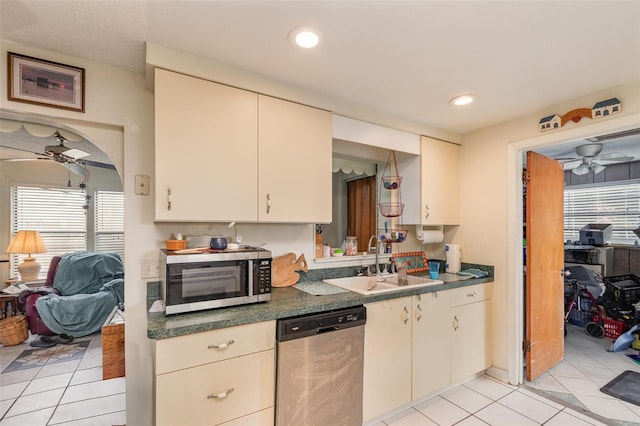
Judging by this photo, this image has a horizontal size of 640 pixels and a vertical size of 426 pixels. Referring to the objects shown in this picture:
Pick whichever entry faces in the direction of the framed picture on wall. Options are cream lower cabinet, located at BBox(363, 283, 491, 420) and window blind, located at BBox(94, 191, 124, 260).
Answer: the window blind

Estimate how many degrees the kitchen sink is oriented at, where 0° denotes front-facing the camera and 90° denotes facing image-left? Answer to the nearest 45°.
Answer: approximately 315°

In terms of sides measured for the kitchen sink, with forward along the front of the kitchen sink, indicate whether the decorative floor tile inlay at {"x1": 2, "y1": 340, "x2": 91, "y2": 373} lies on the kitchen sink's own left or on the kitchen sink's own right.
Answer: on the kitchen sink's own right

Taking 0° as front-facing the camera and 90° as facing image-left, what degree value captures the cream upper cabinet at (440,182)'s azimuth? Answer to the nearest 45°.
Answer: approximately 315°

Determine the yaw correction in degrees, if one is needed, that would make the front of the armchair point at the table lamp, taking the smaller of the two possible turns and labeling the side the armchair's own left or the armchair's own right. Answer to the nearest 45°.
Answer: approximately 90° to the armchair's own right

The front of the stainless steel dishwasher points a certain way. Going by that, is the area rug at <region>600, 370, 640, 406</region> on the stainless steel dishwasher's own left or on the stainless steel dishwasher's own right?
on the stainless steel dishwasher's own left

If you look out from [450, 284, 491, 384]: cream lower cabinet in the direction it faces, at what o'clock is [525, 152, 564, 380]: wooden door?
The wooden door is roughly at 9 o'clock from the cream lower cabinet.
